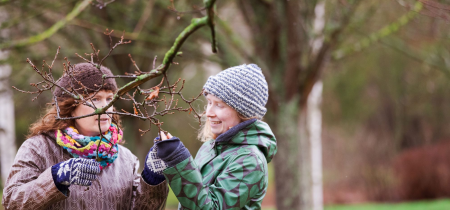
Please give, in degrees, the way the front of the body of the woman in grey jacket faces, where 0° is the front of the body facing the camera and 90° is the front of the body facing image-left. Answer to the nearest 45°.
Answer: approximately 315°

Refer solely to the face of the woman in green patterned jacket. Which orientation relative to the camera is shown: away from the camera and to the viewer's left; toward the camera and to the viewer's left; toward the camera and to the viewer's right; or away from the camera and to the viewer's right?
toward the camera and to the viewer's left
